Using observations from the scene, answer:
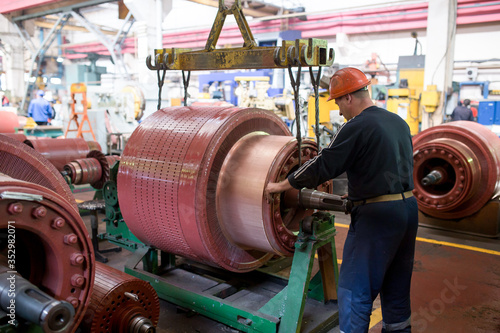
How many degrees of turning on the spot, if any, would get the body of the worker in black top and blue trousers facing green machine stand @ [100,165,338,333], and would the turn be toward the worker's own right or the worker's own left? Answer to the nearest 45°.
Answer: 0° — they already face it

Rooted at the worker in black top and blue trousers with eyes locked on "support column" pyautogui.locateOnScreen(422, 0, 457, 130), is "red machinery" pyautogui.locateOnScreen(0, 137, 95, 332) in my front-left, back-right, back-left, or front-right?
back-left

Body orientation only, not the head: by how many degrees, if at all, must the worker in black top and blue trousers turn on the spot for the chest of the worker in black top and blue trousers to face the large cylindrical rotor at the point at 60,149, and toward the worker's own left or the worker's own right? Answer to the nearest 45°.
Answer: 0° — they already face it

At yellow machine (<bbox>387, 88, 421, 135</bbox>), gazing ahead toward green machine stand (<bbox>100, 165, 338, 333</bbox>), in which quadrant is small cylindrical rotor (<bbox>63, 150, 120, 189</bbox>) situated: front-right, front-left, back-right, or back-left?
front-right

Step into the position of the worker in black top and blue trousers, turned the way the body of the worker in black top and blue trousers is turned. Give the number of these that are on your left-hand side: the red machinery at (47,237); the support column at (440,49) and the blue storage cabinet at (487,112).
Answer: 1

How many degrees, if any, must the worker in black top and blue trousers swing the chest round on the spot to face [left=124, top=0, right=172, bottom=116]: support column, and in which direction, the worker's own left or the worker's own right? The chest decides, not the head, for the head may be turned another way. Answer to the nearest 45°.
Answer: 0° — they already face it

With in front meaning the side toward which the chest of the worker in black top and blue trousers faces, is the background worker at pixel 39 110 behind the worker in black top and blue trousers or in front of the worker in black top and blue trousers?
in front

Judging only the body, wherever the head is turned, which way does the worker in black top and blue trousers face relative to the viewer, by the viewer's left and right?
facing away from the viewer and to the left of the viewer

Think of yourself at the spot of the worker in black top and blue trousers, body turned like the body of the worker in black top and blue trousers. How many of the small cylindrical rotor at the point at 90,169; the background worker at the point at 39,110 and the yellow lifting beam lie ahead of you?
3

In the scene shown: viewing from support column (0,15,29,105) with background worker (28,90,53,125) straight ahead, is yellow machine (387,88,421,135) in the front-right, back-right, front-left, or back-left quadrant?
front-left

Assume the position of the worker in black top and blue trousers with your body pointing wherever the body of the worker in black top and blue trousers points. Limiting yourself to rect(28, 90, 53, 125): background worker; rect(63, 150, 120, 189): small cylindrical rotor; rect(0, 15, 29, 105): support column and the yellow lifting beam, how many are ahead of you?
4

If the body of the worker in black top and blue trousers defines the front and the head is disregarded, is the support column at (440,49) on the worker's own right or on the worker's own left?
on the worker's own right

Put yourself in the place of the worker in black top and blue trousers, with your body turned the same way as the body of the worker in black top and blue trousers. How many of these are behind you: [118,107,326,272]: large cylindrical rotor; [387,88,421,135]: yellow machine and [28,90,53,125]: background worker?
0

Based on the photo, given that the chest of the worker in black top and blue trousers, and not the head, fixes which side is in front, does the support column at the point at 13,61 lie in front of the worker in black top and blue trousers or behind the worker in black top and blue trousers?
in front

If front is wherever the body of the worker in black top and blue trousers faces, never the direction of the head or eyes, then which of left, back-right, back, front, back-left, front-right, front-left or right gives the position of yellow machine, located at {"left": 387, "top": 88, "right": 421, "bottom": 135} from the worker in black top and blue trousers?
front-right

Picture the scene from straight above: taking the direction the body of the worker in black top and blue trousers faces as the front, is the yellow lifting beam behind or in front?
in front

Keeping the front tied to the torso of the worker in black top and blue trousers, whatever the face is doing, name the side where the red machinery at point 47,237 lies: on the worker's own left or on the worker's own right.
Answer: on the worker's own left
